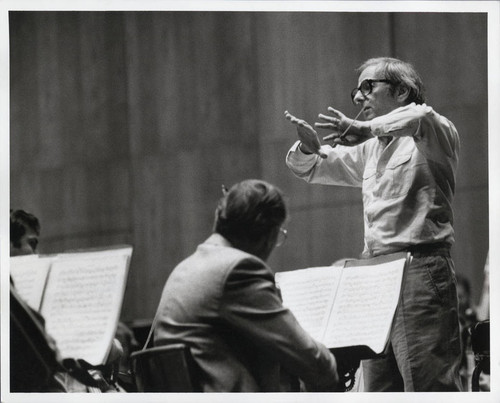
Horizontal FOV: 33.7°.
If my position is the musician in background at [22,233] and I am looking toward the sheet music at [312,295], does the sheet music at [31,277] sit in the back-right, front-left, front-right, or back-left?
front-right

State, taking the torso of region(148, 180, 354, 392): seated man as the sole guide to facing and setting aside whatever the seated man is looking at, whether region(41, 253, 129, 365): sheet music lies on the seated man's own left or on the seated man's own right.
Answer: on the seated man's own left

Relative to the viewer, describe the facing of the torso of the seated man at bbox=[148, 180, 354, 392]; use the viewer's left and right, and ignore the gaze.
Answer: facing away from the viewer and to the right of the viewer

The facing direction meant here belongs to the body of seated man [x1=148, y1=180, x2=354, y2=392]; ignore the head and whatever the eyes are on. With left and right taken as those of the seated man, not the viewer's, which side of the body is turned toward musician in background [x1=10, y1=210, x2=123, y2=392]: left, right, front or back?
left

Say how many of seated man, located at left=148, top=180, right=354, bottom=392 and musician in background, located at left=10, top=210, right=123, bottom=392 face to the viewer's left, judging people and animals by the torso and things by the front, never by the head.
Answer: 0

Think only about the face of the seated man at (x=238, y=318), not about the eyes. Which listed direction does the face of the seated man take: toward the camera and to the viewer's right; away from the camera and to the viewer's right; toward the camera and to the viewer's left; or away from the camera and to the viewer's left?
away from the camera and to the viewer's right

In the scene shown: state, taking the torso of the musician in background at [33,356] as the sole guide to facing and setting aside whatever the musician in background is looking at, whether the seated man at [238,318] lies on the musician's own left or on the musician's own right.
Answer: on the musician's own right

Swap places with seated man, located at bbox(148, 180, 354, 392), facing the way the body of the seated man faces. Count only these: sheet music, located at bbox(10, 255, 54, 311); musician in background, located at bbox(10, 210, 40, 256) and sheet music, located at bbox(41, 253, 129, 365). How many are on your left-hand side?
3

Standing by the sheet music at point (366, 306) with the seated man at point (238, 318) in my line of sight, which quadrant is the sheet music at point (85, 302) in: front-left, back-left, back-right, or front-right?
front-right

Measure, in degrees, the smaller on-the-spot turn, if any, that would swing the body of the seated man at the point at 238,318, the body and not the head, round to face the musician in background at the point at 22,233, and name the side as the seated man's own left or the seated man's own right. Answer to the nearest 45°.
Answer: approximately 90° to the seated man's own left

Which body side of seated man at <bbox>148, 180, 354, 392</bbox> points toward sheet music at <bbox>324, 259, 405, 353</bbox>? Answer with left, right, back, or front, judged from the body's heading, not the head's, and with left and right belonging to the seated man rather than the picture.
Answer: front
